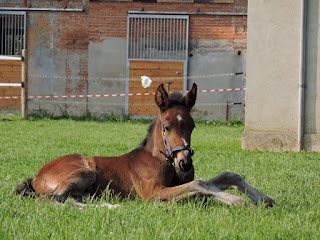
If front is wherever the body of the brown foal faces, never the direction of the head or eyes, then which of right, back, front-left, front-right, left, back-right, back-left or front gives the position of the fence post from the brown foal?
left

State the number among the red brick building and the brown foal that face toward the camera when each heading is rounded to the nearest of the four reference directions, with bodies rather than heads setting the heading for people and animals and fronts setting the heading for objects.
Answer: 1

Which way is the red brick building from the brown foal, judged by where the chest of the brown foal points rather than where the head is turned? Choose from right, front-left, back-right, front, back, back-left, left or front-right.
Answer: left

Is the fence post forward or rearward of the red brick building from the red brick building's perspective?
forward

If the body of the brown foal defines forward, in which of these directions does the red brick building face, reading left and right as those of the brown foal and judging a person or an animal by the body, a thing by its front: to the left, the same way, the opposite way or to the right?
to the right

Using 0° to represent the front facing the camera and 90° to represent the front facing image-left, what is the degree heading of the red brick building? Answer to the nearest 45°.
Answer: approximately 0°

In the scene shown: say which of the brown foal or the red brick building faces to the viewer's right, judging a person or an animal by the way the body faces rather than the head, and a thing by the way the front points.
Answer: the brown foal

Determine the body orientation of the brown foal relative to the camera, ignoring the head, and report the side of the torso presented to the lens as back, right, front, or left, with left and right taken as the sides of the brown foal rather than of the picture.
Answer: right

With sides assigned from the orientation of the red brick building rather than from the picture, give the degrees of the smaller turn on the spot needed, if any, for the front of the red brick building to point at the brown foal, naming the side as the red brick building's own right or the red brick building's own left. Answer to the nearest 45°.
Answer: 0° — it already faces it
